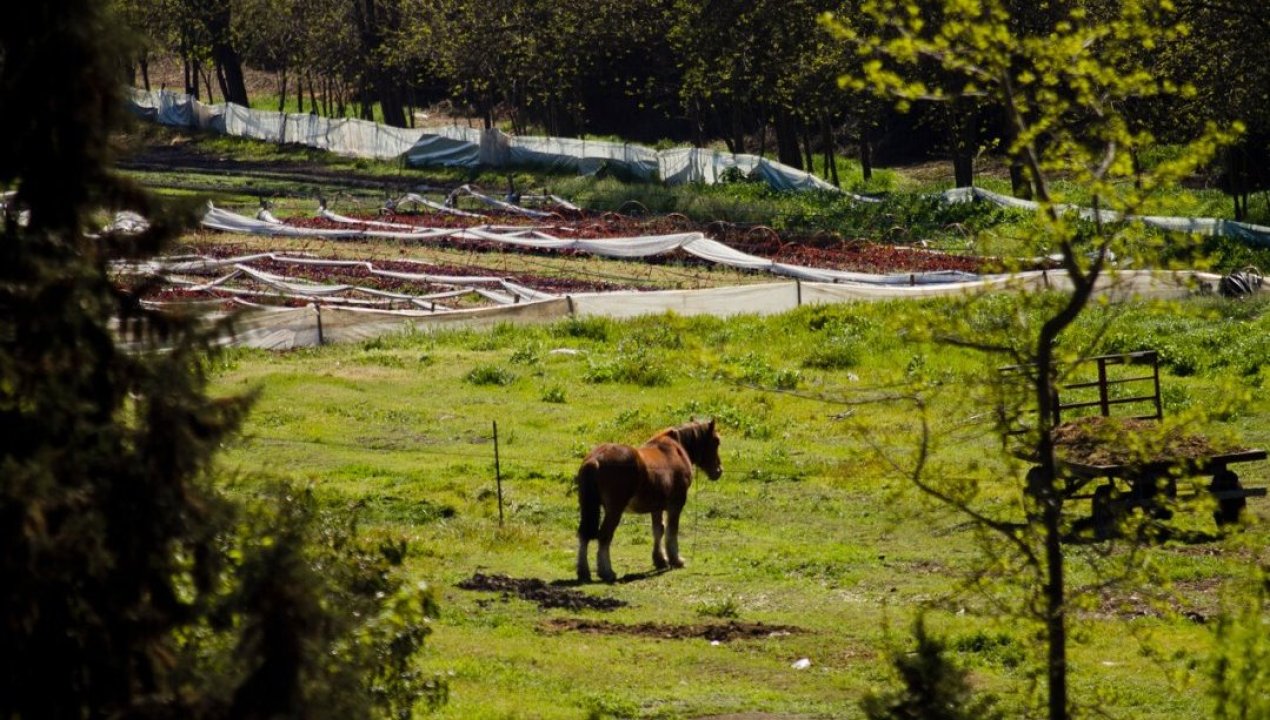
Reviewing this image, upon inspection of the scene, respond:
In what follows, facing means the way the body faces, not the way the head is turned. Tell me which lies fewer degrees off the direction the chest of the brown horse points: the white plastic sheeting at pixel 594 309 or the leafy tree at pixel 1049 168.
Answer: the white plastic sheeting

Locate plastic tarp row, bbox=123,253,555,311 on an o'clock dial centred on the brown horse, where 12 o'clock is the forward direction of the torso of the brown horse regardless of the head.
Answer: The plastic tarp row is roughly at 10 o'clock from the brown horse.

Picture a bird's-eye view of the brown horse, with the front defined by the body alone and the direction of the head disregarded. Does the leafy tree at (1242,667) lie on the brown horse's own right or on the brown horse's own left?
on the brown horse's own right

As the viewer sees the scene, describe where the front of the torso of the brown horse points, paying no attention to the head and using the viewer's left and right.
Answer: facing away from the viewer and to the right of the viewer

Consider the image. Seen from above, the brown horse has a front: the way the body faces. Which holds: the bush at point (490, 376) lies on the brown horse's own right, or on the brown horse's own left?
on the brown horse's own left

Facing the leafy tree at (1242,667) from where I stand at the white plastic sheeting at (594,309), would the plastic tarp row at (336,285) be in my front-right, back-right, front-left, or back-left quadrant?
back-right

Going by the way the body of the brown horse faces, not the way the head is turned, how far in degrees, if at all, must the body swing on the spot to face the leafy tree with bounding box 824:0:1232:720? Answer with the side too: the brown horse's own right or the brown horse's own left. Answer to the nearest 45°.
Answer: approximately 135° to the brown horse's own right

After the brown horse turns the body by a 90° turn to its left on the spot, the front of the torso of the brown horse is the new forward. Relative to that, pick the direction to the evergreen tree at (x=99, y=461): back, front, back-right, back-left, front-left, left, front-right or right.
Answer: back-left

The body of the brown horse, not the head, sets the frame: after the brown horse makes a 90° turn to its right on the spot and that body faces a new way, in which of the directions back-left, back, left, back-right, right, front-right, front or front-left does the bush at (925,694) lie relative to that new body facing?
front-right

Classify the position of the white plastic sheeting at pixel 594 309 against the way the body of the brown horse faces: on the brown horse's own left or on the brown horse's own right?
on the brown horse's own left
